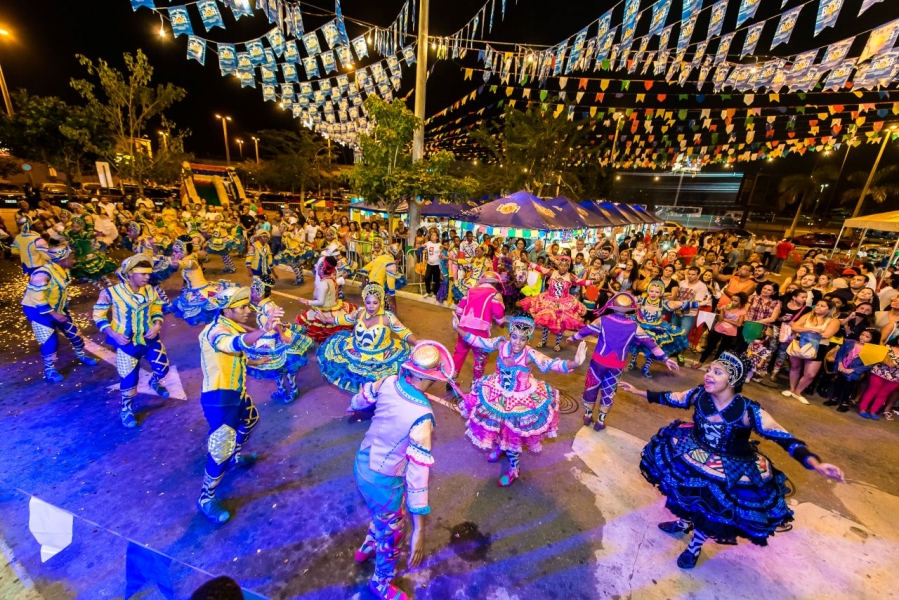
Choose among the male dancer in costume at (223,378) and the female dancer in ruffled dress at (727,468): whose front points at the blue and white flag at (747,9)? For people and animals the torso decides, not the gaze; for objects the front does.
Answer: the male dancer in costume

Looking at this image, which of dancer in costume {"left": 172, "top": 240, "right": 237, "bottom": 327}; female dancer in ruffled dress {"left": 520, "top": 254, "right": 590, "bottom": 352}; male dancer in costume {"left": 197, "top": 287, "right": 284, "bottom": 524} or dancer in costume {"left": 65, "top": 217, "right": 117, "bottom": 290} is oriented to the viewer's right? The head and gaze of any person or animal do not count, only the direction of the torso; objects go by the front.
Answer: the male dancer in costume

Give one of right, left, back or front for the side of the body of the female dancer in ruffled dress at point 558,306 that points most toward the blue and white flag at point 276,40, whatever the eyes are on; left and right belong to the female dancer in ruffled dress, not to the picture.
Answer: right

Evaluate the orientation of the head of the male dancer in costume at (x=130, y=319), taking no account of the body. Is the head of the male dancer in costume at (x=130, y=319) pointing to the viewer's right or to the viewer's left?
to the viewer's right

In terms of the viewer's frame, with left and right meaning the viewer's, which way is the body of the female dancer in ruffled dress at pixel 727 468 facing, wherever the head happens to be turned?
facing the viewer and to the left of the viewer

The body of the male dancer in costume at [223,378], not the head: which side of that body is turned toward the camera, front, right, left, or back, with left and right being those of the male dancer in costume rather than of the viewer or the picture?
right

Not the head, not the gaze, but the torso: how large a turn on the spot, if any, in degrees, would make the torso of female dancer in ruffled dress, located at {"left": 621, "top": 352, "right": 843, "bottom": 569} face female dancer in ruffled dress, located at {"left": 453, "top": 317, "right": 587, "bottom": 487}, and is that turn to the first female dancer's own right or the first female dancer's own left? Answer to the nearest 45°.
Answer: approximately 45° to the first female dancer's own right

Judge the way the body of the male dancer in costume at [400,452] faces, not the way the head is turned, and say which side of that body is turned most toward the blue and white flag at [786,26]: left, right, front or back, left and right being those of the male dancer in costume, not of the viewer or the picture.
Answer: front

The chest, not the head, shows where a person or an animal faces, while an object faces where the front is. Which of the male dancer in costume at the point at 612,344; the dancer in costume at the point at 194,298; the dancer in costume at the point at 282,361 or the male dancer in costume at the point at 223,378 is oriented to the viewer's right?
the male dancer in costume at the point at 223,378

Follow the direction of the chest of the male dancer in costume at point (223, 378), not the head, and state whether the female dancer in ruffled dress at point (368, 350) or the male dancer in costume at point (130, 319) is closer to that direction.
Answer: the female dancer in ruffled dress

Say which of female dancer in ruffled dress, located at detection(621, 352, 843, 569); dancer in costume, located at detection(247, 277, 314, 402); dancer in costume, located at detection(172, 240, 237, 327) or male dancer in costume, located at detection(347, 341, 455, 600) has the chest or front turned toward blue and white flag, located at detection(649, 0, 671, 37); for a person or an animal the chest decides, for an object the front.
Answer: the male dancer in costume

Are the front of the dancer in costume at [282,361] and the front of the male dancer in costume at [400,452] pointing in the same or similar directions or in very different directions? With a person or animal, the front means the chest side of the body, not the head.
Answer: very different directions
